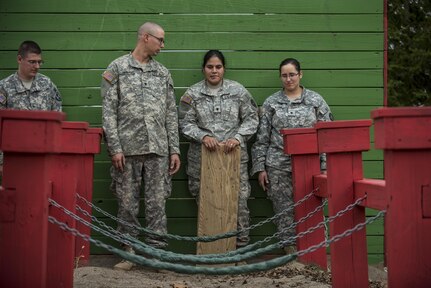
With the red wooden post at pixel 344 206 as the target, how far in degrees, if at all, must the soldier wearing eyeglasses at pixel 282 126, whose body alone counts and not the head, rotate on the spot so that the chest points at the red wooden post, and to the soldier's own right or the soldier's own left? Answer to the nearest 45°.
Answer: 0° — they already face it

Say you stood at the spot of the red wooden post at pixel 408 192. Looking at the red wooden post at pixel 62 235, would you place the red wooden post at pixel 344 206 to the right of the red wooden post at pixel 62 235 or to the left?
right

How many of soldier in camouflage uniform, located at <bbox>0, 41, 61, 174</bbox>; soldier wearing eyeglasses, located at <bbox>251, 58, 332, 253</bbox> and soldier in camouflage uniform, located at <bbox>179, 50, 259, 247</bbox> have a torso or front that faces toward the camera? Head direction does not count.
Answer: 3

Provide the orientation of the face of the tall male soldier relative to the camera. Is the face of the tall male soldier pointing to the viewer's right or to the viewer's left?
to the viewer's right

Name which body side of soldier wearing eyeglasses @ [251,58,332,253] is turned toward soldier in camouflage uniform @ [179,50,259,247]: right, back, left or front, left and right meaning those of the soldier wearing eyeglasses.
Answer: right

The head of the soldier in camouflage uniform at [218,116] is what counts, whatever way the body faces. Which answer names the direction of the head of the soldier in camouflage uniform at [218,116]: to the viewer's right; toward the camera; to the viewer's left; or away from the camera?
toward the camera

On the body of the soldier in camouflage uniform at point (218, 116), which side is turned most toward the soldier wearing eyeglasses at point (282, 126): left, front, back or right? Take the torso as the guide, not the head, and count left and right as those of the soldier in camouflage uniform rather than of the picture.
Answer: left

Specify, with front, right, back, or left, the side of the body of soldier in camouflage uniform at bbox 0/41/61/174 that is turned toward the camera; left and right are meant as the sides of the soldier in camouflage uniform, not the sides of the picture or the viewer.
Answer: front

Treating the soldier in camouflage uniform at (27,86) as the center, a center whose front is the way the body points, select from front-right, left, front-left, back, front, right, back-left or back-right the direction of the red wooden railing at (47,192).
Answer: front

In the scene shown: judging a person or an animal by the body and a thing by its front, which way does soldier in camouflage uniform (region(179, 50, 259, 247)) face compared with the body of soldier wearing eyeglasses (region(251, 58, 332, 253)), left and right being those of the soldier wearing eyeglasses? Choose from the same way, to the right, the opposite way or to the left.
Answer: the same way

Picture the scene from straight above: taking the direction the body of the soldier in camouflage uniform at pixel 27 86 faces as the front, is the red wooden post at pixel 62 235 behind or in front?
in front

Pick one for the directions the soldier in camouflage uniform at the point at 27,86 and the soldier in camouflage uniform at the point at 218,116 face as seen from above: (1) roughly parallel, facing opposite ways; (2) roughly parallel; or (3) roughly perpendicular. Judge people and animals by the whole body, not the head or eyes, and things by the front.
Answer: roughly parallel

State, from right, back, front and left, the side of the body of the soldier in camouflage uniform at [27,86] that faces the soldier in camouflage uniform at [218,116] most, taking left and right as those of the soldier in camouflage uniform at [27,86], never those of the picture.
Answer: left

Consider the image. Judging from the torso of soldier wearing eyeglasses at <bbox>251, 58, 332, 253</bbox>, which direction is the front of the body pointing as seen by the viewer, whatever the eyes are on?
toward the camera

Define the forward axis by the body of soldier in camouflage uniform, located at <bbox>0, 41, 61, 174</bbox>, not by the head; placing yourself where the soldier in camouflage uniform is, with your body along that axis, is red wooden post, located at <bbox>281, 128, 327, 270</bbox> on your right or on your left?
on your left
